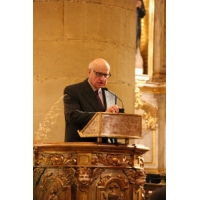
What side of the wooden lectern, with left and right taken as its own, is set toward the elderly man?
back

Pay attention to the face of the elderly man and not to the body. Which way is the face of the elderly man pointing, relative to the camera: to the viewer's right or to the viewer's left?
to the viewer's right

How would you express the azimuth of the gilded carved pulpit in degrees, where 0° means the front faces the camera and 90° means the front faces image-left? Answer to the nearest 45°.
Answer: approximately 315°

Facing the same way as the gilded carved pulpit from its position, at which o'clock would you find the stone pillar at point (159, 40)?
The stone pillar is roughly at 8 o'clock from the gilded carved pulpit.

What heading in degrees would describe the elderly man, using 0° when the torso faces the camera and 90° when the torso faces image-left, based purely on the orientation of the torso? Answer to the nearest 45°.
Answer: approximately 315°

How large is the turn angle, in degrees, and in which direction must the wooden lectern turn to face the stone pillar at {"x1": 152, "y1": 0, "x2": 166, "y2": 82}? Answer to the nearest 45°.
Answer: approximately 135° to its left

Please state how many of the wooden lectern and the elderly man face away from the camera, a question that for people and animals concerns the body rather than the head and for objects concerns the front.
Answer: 0

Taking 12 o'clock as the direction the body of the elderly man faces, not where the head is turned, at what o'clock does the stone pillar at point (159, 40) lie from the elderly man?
The stone pillar is roughly at 8 o'clock from the elderly man.

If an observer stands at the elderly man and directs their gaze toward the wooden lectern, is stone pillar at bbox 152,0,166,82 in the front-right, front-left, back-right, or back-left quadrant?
back-left
